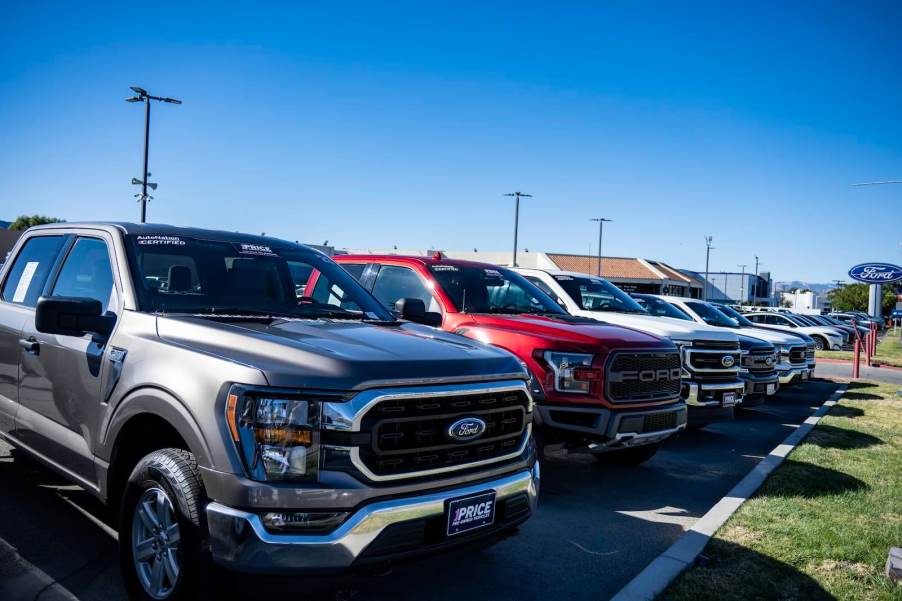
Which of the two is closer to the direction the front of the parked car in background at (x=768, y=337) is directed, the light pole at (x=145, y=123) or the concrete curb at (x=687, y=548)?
the concrete curb

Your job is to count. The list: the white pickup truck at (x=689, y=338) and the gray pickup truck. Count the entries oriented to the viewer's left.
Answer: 0

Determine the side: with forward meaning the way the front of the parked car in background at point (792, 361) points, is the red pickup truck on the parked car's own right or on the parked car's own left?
on the parked car's own right

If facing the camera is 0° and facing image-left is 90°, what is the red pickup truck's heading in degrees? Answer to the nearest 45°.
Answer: approximately 315°

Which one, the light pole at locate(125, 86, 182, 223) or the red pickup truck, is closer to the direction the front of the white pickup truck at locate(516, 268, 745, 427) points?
the red pickup truck

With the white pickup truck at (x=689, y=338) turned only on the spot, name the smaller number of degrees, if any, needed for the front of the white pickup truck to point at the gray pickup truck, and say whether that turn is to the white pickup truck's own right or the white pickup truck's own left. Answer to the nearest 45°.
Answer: approximately 45° to the white pickup truck's own right

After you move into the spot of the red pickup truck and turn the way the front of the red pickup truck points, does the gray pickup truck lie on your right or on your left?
on your right

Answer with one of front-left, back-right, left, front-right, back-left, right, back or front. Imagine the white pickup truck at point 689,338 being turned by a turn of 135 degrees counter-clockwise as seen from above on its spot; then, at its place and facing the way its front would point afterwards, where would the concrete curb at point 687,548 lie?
back

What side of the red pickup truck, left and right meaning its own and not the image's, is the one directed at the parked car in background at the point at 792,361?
left

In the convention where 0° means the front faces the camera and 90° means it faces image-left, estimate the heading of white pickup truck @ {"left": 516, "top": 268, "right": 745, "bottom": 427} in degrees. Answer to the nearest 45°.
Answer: approximately 315°

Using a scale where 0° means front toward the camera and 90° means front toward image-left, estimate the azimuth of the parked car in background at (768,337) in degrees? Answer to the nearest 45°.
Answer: approximately 315°
